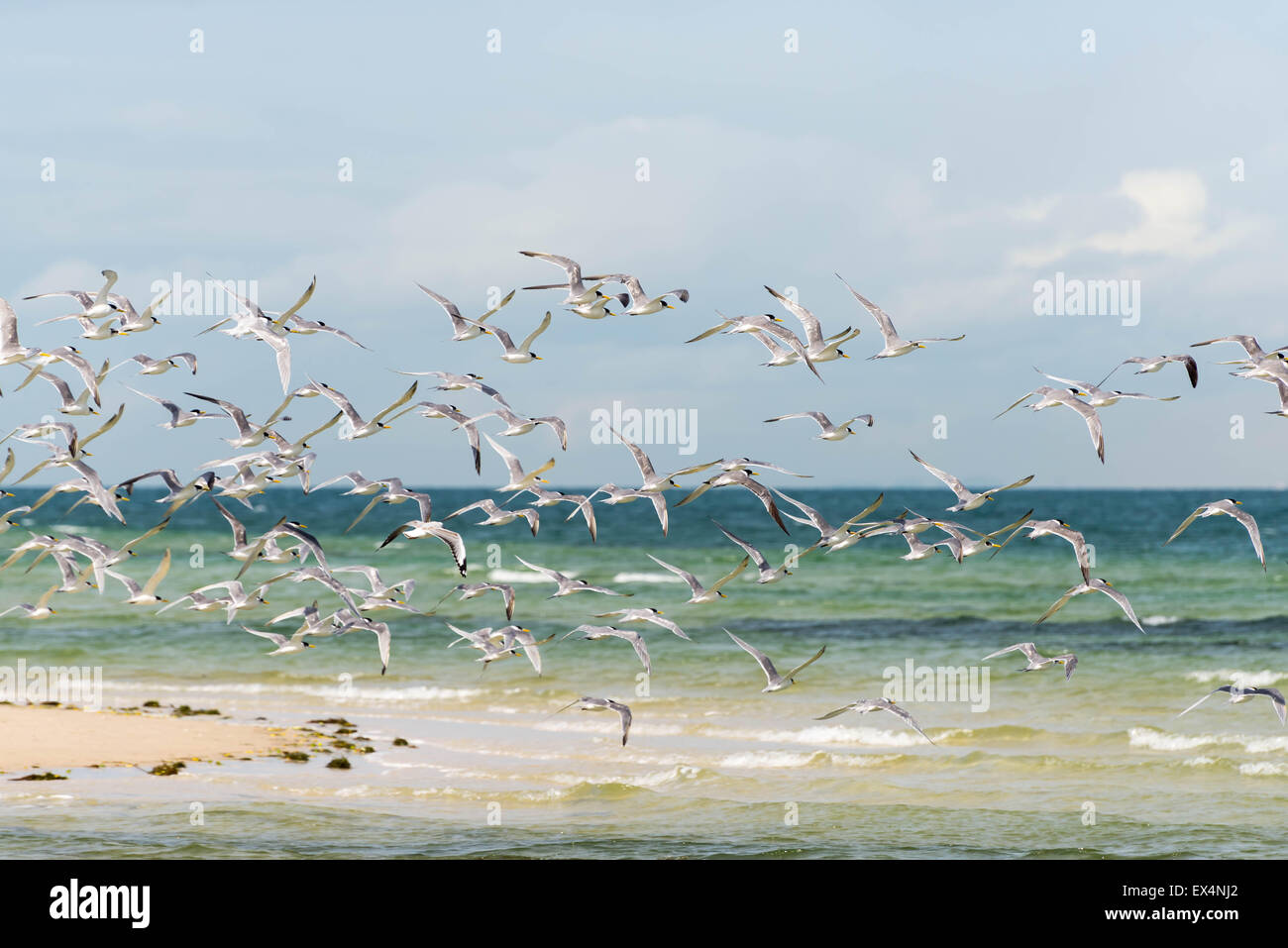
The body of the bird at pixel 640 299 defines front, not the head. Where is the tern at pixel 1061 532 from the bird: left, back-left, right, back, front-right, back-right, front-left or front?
front

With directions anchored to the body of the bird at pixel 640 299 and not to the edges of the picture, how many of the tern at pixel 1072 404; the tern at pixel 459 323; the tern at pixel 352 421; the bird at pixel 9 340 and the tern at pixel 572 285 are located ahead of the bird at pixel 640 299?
1

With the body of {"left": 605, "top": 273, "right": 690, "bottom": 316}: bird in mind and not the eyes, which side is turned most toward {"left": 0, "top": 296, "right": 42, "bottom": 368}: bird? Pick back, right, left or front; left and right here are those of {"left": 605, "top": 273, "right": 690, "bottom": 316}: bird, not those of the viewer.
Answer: back

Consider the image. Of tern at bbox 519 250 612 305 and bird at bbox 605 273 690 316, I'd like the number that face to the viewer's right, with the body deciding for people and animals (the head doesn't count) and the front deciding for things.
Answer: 2

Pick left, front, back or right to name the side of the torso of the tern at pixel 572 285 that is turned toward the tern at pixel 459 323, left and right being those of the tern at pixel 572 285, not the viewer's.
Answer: back

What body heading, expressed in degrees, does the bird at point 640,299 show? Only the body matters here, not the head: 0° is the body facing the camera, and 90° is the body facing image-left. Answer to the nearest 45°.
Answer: approximately 270°

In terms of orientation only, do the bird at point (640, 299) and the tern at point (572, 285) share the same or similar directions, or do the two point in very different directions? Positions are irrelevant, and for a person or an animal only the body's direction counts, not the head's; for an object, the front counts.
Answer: same or similar directions

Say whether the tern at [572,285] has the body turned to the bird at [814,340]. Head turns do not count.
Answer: yes

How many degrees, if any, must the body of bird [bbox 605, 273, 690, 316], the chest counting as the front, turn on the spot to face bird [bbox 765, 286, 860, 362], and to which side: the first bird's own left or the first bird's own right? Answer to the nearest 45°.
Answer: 0° — it already faces it

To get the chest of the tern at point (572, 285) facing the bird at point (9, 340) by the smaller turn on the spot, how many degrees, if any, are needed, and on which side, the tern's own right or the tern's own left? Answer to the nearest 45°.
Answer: approximately 180°

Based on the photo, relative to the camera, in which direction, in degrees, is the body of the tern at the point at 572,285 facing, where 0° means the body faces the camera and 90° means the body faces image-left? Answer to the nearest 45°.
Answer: approximately 270°

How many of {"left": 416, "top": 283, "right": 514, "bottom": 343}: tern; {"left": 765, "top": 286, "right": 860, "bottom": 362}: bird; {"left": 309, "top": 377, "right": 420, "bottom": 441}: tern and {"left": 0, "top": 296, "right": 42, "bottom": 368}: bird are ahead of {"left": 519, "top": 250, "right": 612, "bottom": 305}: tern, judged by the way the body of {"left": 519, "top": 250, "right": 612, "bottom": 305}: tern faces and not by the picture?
1
